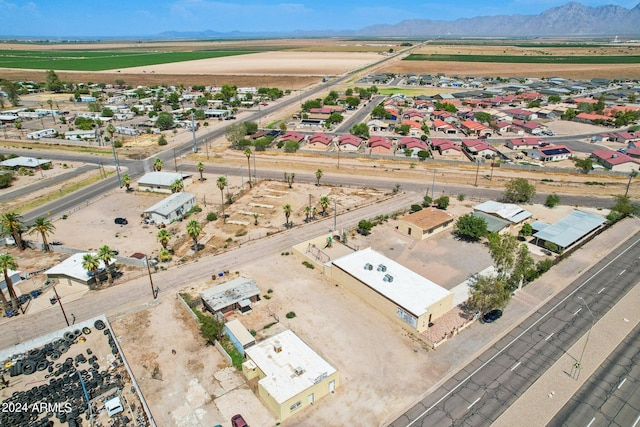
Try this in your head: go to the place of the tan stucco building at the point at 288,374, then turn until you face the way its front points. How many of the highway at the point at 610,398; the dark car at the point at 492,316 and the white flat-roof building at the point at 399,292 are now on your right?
0

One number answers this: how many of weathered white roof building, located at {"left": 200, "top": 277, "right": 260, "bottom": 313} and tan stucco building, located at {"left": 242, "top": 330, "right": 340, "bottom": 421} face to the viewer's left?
0

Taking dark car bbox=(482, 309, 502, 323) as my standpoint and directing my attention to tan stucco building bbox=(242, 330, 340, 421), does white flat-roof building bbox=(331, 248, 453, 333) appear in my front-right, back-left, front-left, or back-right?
front-right

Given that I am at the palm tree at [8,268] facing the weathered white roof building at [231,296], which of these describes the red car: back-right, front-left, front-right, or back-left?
front-right

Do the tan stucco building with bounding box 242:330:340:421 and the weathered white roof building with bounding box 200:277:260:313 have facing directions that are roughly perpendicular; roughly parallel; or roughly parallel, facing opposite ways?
roughly parallel

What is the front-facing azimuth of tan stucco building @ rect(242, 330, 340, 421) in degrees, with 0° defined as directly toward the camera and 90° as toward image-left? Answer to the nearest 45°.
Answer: approximately 315°

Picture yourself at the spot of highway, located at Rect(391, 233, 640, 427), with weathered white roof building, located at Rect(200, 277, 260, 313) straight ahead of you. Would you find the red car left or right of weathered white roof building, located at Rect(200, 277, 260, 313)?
left

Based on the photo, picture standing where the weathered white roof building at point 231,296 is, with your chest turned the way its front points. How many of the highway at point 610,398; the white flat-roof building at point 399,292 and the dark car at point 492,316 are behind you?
0

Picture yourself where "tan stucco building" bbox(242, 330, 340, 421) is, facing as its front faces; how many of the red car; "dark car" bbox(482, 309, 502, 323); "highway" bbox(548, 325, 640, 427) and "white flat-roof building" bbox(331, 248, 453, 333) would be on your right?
1

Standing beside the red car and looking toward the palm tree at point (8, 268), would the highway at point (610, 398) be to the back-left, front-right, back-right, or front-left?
back-right

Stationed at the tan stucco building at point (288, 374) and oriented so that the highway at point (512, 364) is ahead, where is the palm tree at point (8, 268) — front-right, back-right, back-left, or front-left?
back-left

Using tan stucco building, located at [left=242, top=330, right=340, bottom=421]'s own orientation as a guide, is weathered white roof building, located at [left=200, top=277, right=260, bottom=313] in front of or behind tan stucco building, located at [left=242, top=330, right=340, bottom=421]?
behind
